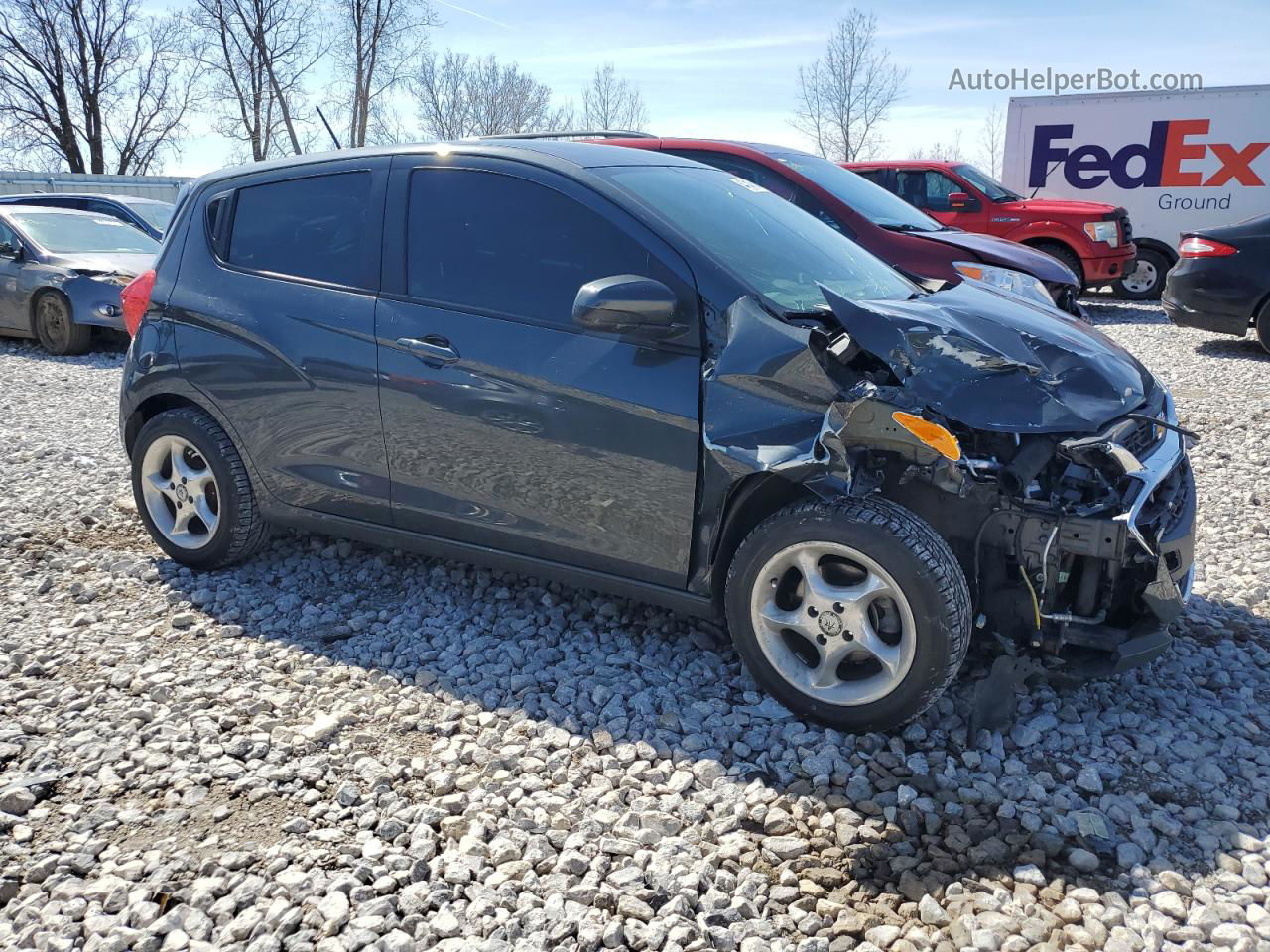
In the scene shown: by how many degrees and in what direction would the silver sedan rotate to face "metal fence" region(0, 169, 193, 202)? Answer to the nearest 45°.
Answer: approximately 135° to its left

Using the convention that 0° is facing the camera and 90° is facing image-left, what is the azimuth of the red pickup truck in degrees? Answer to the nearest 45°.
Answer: approximately 315°

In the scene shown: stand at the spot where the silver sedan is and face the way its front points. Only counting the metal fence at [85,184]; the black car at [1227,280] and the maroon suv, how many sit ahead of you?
2

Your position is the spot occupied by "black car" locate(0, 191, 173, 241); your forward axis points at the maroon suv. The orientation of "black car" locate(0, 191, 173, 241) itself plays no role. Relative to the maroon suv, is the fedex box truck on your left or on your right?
left

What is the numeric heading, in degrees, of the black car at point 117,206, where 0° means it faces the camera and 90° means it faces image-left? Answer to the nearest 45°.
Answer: approximately 315°
